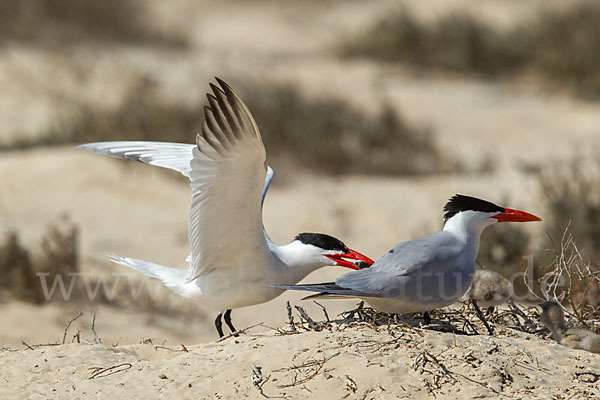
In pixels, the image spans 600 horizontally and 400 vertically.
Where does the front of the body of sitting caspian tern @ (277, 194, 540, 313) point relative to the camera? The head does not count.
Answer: to the viewer's right

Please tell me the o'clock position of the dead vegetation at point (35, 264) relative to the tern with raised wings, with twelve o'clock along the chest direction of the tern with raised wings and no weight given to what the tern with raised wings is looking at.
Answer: The dead vegetation is roughly at 8 o'clock from the tern with raised wings.

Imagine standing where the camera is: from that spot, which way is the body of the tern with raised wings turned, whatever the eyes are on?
to the viewer's right

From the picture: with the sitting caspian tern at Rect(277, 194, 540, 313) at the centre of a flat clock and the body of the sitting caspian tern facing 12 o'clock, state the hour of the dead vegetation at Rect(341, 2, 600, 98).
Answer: The dead vegetation is roughly at 9 o'clock from the sitting caspian tern.

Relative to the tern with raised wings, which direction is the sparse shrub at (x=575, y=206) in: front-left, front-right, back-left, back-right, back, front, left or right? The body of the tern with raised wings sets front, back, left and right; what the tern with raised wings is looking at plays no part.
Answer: front-left

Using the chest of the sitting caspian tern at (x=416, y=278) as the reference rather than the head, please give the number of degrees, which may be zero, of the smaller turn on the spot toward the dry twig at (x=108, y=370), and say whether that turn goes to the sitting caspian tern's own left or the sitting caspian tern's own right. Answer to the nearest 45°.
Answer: approximately 180°

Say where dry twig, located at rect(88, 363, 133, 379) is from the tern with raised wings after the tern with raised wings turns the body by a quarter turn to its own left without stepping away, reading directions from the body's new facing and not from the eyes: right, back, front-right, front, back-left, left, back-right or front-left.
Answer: back-left

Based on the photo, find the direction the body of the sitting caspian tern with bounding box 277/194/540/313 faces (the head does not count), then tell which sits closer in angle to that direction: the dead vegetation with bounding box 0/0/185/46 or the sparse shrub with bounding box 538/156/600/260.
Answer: the sparse shrub

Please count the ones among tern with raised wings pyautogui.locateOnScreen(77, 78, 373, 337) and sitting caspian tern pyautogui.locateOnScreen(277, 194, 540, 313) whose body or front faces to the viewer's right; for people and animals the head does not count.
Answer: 2

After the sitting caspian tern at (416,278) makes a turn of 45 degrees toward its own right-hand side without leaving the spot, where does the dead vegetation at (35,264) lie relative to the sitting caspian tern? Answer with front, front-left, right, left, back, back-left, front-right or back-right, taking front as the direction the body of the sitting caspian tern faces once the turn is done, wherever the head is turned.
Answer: back

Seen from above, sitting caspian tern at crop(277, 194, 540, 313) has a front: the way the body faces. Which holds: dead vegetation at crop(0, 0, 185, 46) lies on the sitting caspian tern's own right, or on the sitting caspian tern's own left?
on the sitting caspian tern's own left
